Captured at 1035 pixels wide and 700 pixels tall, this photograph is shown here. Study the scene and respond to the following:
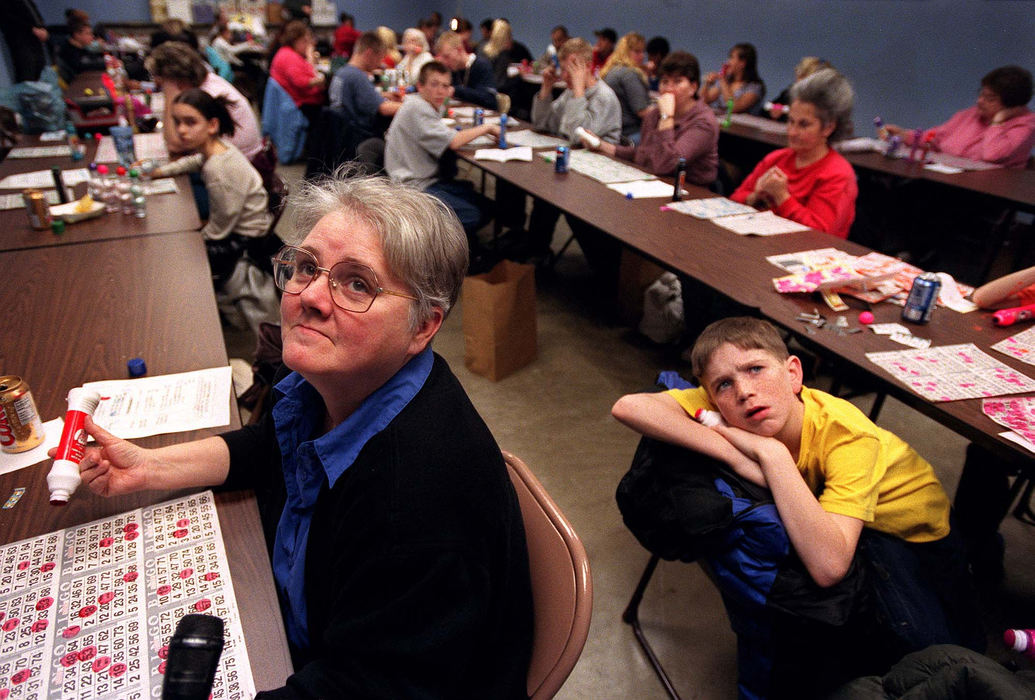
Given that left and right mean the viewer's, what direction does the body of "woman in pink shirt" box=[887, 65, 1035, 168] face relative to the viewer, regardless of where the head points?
facing to the left of the viewer

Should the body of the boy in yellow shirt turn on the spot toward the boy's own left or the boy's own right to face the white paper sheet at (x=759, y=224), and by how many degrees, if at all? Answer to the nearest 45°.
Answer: approximately 135° to the boy's own right

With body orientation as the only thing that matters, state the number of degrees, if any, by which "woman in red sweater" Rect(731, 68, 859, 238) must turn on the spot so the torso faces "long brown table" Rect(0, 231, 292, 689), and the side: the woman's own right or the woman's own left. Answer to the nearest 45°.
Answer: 0° — they already face it

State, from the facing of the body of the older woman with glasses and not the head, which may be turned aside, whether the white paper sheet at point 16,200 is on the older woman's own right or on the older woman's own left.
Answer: on the older woman's own right

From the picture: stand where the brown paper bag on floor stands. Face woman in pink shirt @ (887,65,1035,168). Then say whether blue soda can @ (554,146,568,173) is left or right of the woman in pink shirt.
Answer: left

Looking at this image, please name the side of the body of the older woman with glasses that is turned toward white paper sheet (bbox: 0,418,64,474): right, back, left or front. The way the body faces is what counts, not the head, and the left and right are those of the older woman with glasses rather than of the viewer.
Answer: right

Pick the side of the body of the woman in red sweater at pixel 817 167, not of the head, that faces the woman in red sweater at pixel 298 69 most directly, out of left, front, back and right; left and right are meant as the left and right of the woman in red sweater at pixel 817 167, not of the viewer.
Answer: right

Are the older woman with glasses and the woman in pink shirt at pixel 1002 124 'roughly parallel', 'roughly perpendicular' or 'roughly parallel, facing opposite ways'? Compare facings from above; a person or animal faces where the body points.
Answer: roughly perpendicular

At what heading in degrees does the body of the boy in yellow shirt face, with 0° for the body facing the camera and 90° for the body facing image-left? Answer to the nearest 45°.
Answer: approximately 45°

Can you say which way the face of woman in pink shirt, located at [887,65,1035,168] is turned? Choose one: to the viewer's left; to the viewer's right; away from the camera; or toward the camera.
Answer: to the viewer's left
